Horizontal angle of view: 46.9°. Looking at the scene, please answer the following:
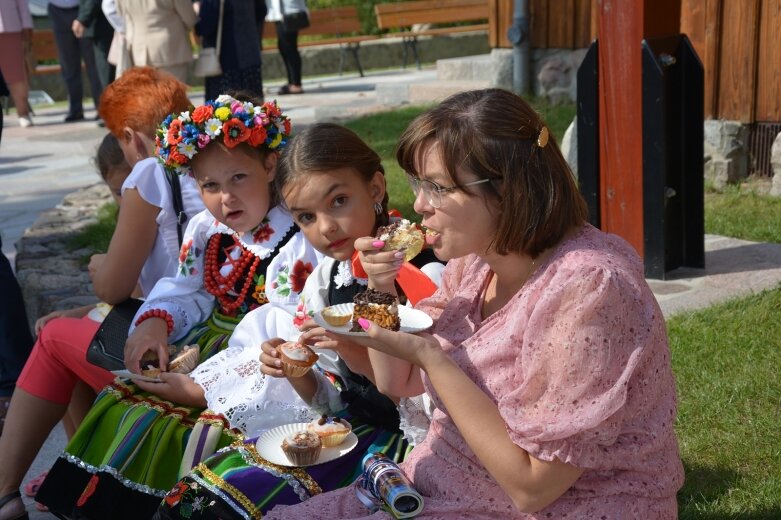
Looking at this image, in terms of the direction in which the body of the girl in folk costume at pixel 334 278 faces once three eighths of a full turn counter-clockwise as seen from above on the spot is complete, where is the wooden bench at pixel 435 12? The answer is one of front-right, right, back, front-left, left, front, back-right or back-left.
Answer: left

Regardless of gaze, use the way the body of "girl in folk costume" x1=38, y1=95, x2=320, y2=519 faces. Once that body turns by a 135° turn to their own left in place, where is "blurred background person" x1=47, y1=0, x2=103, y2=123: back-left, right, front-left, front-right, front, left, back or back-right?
left

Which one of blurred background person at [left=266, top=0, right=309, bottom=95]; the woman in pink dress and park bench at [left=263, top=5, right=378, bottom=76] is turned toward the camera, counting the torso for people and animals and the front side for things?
the park bench

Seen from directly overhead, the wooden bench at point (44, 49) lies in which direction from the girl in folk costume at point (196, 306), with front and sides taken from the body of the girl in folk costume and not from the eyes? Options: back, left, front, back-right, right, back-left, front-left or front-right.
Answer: back-right

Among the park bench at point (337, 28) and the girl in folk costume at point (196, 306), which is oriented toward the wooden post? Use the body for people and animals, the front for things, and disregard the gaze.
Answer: the park bench

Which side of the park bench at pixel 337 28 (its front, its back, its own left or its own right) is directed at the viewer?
front

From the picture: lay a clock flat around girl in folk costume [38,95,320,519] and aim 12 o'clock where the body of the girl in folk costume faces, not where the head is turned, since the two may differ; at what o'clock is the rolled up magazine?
The rolled up magazine is roughly at 10 o'clock from the girl in folk costume.

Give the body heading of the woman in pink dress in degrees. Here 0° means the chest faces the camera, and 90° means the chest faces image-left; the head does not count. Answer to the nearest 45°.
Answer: approximately 90°

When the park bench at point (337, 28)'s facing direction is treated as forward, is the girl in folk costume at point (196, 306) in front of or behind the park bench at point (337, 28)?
in front

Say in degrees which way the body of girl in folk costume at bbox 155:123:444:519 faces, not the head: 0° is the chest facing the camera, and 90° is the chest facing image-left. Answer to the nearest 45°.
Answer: approximately 45°

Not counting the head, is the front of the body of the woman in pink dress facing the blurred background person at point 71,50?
no

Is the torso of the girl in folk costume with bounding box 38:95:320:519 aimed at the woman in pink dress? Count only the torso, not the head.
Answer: no

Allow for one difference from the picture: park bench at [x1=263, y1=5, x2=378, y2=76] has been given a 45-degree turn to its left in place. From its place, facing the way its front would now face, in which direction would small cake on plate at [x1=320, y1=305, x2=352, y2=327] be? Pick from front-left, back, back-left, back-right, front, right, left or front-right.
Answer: front-right

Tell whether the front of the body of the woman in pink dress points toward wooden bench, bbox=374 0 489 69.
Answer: no

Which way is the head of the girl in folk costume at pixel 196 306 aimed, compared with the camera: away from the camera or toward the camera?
toward the camera

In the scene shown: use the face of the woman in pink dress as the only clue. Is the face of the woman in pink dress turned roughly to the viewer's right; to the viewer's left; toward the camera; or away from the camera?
to the viewer's left

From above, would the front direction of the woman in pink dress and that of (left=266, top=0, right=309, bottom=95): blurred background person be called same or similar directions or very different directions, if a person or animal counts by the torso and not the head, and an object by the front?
same or similar directions
